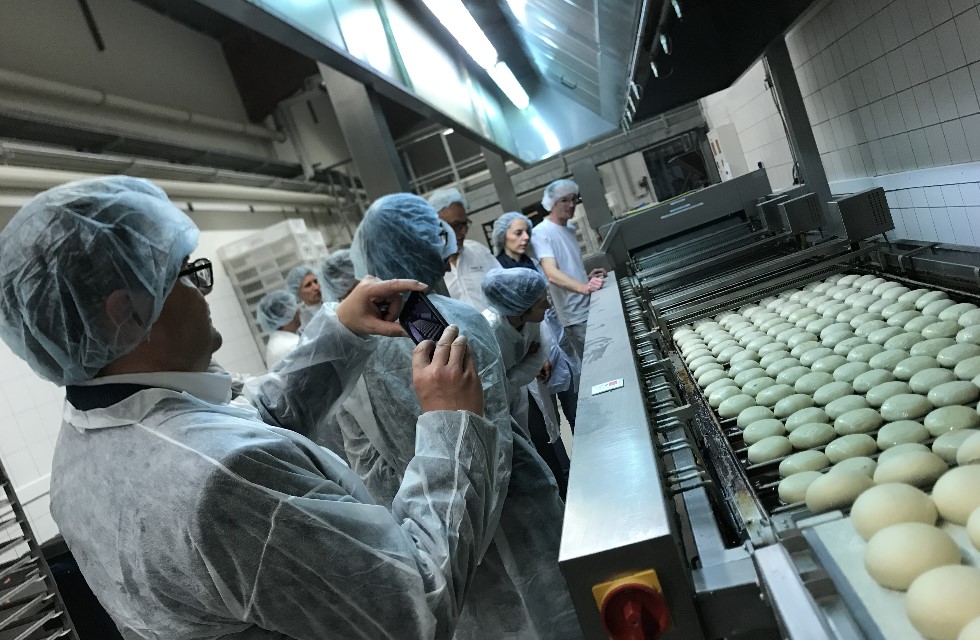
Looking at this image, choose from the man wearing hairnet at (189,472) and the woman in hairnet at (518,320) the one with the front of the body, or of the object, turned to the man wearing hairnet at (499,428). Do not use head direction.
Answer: the man wearing hairnet at (189,472)

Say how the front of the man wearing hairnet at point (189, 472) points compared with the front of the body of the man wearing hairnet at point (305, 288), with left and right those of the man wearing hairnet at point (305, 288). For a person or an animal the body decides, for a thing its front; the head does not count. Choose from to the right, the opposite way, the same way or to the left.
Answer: to the left

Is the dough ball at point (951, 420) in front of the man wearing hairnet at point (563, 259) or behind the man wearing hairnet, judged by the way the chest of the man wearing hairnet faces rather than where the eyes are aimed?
in front

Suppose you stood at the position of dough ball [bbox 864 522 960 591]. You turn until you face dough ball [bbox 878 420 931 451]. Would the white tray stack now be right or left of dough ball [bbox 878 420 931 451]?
left

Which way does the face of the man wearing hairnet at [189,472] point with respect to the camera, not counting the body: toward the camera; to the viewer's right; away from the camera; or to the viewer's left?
to the viewer's right

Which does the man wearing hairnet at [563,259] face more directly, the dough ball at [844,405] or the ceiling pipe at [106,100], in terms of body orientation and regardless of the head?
the dough ball

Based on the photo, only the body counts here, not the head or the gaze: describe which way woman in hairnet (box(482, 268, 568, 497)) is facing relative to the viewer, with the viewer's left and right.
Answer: facing to the right of the viewer

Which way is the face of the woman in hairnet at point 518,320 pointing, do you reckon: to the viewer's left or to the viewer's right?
to the viewer's right

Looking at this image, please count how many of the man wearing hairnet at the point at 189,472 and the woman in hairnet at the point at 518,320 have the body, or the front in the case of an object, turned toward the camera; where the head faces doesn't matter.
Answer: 0

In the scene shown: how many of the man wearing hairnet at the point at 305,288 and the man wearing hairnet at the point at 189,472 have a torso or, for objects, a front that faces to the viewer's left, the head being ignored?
0

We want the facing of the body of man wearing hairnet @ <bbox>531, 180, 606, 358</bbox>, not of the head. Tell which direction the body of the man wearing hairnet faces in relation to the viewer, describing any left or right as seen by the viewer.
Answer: facing the viewer and to the right of the viewer

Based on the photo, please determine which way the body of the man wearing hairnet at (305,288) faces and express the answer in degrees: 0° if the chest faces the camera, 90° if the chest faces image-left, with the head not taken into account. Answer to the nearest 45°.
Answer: approximately 315°
